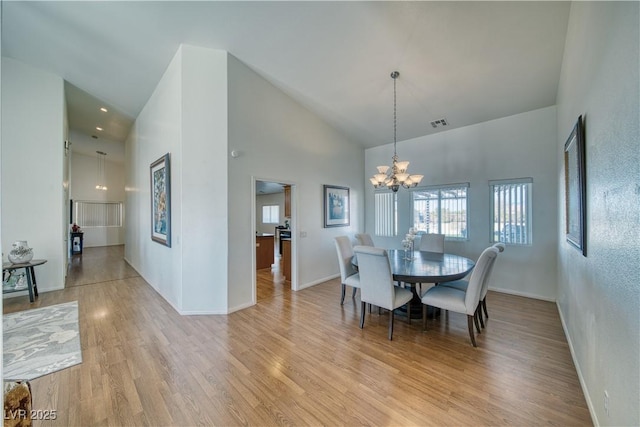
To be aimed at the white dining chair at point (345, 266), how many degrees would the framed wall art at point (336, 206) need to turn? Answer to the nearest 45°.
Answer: approximately 45° to its right

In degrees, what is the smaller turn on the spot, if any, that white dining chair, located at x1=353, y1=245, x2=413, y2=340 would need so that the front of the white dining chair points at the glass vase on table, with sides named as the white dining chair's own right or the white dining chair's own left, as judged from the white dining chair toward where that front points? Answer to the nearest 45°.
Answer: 0° — it already faces it

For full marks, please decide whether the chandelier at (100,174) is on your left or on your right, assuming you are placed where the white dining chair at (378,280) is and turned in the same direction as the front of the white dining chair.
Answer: on your left

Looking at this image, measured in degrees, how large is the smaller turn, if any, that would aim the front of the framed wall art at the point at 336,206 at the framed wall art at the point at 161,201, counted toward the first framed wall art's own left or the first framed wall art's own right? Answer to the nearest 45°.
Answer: approximately 90° to the first framed wall art's own right

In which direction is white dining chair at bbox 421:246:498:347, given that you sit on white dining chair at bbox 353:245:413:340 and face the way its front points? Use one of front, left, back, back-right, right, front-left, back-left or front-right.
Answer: front-right

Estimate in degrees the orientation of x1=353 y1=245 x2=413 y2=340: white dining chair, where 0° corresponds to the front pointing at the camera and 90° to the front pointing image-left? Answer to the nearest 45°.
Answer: approximately 225°

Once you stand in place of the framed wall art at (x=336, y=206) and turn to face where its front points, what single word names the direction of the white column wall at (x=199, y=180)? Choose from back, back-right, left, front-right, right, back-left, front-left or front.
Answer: right

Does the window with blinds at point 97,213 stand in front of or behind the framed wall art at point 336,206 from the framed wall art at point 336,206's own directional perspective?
behind

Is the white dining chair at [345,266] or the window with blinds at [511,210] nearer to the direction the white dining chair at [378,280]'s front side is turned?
the window with blinds

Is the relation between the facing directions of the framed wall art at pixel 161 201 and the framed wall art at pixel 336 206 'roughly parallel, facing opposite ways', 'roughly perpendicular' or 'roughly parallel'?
roughly perpendicular

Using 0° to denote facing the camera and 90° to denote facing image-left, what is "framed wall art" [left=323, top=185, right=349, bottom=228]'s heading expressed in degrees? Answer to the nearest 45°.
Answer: approximately 315°

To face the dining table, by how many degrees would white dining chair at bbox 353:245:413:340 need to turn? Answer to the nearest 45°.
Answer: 0° — it already faces it

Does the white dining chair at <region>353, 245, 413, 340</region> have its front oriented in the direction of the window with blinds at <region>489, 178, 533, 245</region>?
yes
